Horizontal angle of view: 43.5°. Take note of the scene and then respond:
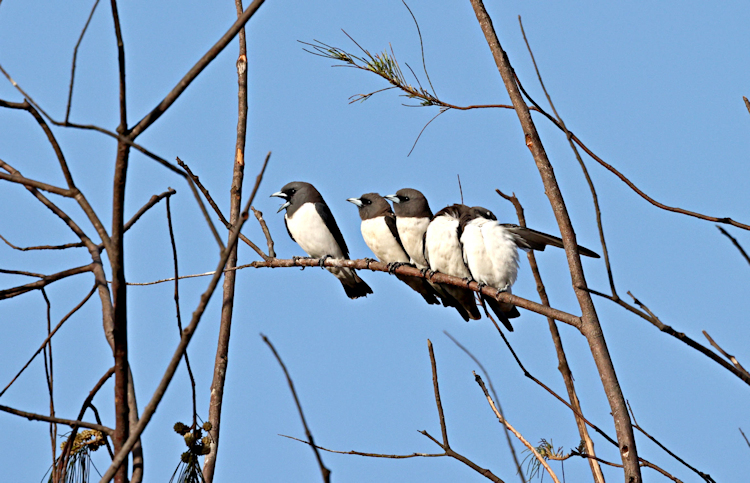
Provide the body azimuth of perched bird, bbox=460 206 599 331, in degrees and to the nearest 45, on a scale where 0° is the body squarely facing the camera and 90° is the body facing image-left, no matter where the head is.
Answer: approximately 0°

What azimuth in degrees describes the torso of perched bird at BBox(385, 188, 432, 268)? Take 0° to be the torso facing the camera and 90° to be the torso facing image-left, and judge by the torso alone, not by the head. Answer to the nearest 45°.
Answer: approximately 45°

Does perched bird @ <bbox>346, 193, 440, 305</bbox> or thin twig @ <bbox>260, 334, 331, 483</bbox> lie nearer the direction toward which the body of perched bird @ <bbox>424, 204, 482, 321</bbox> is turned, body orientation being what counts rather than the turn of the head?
the thin twig

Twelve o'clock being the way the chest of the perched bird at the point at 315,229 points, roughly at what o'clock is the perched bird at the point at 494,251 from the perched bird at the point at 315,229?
the perched bird at the point at 494,251 is roughly at 9 o'clock from the perched bird at the point at 315,229.
